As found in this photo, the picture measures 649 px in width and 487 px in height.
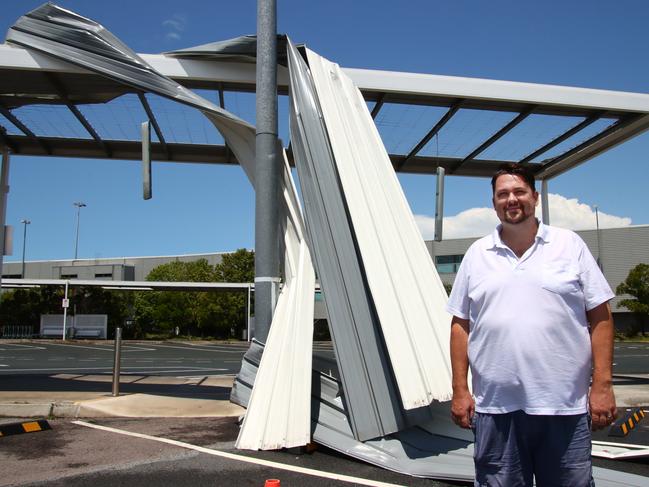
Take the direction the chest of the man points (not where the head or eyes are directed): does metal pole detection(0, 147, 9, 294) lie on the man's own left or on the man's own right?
on the man's own right

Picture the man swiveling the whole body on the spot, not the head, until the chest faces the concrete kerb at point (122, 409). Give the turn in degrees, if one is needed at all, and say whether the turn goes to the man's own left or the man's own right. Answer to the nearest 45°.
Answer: approximately 135° to the man's own right

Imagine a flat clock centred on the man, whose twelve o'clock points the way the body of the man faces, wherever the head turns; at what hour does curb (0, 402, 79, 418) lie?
The curb is roughly at 4 o'clock from the man.

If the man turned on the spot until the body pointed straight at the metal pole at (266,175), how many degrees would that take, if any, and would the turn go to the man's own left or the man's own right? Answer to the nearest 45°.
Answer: approximately 135° to the man's own right

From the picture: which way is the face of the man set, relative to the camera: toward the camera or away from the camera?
toward the camera

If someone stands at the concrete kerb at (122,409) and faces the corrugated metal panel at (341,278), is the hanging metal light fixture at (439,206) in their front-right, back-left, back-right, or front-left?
front-left

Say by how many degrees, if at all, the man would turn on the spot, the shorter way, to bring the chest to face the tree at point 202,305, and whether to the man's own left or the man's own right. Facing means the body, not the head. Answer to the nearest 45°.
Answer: approximately 135° to the man's own right

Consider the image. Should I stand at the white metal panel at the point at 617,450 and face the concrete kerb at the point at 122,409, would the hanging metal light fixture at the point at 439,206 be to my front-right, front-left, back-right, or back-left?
front-right

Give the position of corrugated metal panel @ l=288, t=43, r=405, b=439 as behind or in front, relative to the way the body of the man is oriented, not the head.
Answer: behind

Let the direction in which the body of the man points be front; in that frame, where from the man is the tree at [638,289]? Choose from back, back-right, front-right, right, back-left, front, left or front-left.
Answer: back

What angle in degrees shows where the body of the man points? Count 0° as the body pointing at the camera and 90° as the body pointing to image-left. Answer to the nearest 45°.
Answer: approximately 0°

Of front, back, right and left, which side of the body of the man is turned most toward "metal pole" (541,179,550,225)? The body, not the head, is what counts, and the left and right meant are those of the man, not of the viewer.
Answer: back

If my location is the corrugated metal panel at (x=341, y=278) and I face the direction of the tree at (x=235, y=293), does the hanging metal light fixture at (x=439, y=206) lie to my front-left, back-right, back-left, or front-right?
front-right
